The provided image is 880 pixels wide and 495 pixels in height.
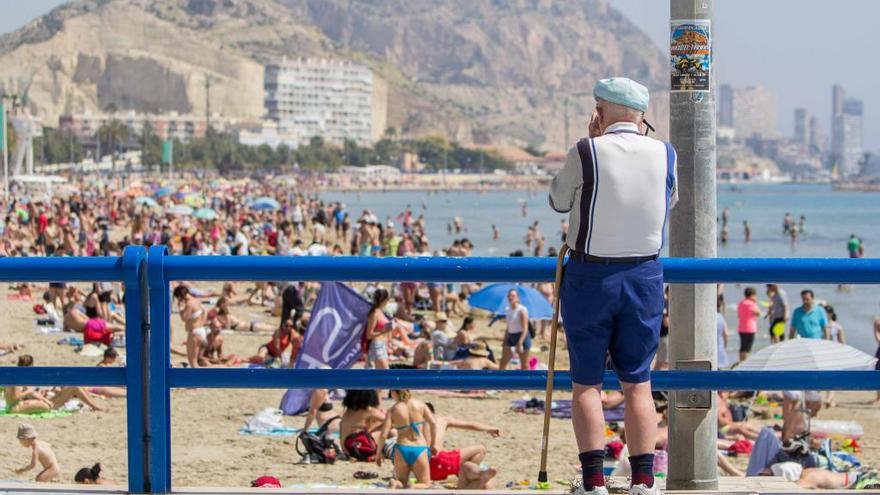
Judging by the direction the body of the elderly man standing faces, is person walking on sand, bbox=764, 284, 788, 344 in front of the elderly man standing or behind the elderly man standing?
in front

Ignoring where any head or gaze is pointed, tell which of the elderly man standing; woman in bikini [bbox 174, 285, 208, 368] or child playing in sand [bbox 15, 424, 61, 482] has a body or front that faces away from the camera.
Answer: the elderly man standing

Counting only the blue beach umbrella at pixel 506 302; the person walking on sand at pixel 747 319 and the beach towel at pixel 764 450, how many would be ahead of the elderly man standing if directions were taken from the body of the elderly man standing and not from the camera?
3

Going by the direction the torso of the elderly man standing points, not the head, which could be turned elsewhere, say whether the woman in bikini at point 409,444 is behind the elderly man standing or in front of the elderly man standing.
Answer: in front

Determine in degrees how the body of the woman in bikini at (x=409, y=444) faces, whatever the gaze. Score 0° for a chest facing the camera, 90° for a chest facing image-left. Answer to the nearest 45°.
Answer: approximately 180°

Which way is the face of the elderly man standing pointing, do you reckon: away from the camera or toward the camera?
away from the camera

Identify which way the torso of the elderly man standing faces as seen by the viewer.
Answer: away from the camera
